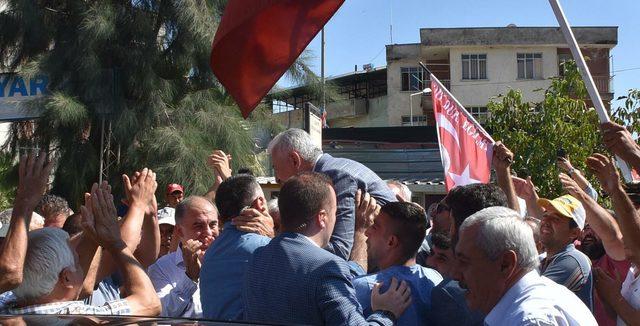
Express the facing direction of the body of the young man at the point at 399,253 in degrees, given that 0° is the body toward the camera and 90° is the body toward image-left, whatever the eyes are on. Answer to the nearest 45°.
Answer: approximately 135°

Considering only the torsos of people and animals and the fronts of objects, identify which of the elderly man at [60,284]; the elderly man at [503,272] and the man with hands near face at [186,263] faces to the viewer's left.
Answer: the elderly man at [503,272]

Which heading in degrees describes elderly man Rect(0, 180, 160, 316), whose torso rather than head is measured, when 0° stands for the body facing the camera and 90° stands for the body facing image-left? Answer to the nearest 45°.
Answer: approximately 225°

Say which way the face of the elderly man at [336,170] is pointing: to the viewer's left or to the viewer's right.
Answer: to the viewer's left

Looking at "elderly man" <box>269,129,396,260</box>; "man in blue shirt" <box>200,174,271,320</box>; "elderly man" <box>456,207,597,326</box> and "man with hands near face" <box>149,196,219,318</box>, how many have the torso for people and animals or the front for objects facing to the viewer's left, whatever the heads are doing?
2

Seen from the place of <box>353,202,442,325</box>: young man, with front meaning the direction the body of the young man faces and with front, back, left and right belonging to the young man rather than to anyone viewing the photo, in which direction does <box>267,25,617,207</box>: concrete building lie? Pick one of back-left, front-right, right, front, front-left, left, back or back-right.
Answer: front-right

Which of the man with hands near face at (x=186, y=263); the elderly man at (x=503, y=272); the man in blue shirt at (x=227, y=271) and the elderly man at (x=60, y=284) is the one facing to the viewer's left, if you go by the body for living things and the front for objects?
the elderly man at (x=503, y=272)

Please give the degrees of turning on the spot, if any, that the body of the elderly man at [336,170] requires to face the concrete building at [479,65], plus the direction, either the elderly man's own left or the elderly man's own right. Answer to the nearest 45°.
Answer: approximately 90° to the elderly man's own right

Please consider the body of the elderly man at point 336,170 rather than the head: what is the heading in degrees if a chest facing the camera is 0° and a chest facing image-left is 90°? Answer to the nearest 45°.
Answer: approximately 90°

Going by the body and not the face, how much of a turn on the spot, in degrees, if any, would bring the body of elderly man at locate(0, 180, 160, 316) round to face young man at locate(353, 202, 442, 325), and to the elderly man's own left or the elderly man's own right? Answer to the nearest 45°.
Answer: approximately 45° to the elderly man's own right

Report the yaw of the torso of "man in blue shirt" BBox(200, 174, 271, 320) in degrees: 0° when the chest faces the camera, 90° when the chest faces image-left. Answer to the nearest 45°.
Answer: approximately 225°
